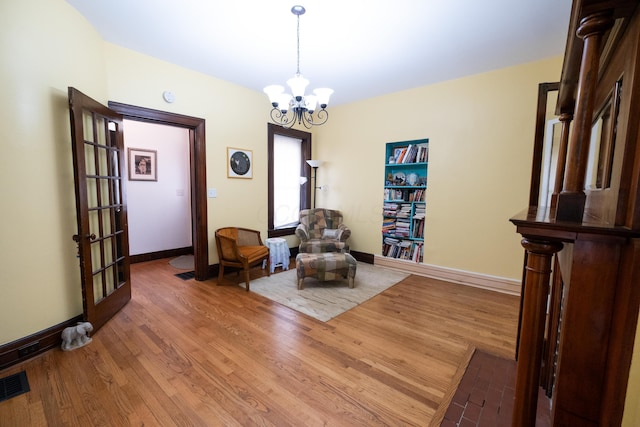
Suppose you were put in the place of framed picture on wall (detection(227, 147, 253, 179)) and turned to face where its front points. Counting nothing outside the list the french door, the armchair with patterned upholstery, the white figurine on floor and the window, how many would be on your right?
2

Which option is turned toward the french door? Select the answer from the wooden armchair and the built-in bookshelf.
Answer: the built-in bookshelf

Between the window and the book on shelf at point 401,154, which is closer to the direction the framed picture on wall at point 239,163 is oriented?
the book on shelf

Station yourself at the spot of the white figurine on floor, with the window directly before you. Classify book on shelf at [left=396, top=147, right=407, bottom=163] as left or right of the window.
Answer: right

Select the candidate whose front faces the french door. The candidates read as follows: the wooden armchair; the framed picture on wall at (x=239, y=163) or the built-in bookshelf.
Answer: the built-in bookshelf

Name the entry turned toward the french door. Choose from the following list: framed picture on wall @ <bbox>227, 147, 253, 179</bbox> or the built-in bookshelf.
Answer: the built-in bookshelf
